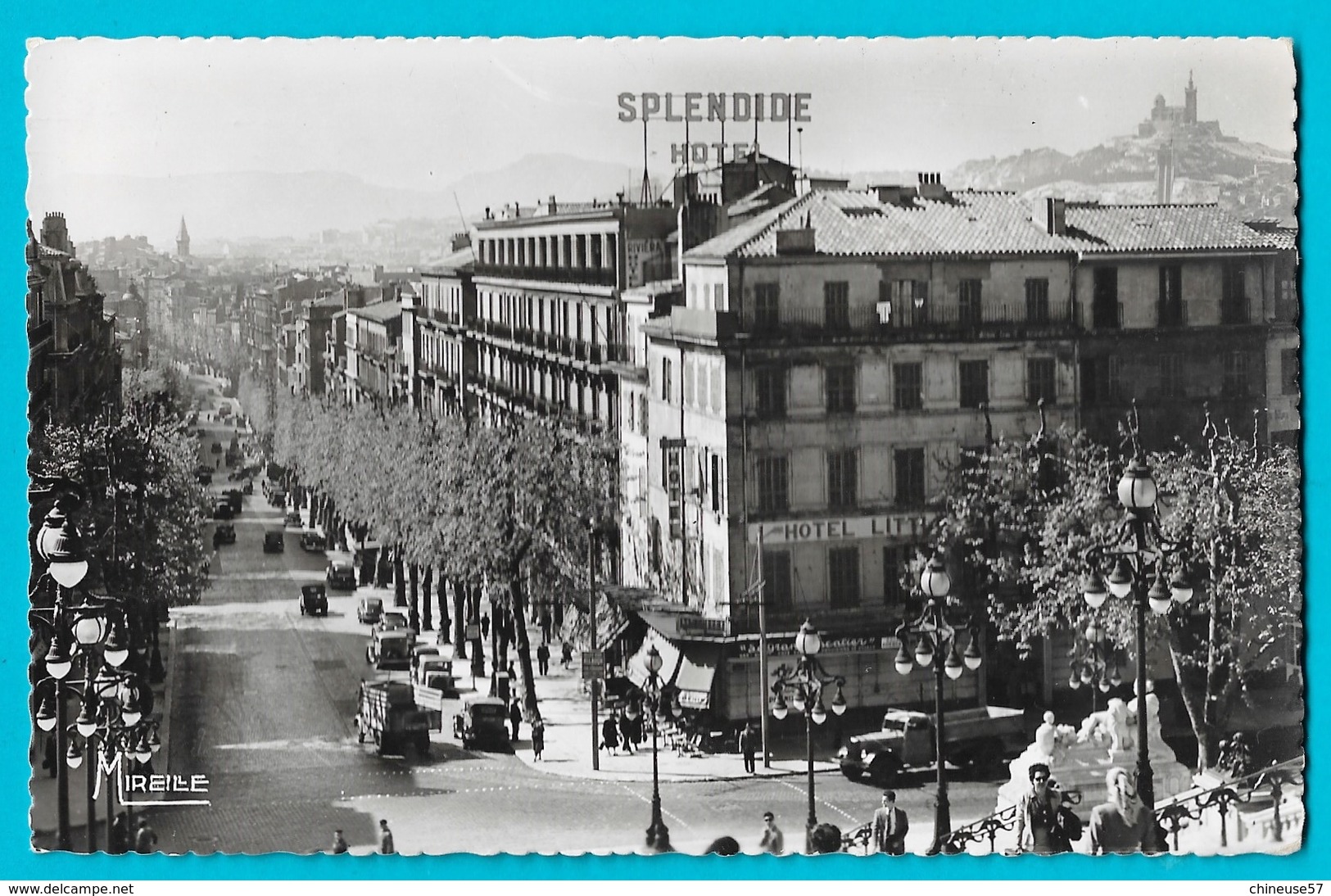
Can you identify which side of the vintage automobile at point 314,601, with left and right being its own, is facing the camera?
back

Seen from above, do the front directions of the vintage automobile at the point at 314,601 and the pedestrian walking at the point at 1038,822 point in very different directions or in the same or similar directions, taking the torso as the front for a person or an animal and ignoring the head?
very different directions

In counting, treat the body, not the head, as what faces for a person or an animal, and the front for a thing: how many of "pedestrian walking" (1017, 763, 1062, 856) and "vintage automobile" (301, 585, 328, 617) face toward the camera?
1

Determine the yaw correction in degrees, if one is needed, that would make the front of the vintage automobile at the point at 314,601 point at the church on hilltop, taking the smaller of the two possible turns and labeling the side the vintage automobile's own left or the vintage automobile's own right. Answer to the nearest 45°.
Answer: approximately 90° to the vintage automobile's own right
